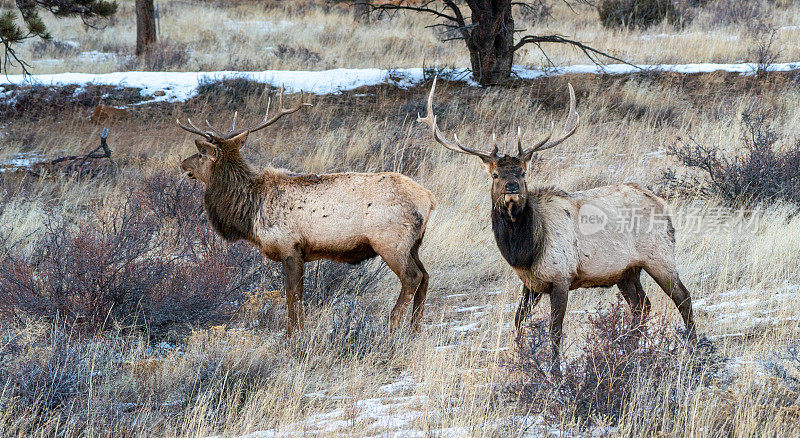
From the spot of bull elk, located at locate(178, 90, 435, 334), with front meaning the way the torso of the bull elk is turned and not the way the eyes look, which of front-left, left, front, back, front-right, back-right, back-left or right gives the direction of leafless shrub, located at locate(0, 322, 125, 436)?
front-left

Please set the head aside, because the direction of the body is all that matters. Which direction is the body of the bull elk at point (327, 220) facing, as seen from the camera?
to the viewer's left

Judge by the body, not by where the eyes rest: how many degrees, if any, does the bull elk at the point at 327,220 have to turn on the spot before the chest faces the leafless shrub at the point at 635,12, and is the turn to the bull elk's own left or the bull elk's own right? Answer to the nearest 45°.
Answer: approximately 135° to the bull elk's own right

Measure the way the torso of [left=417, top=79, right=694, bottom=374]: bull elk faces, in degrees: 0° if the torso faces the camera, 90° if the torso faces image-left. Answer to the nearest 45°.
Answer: approximately 45°

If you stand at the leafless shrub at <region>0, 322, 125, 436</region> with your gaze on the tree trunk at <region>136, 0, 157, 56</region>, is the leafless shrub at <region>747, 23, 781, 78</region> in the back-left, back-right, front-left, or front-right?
front-right

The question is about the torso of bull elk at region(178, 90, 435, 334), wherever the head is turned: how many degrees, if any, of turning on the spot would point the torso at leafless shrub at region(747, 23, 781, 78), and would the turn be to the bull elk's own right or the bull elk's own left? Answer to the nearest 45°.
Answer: approximately 135° to the bull elk's own right

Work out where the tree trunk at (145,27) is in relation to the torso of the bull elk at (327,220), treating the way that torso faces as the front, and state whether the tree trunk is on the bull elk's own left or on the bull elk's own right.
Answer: on the bull elk's own right

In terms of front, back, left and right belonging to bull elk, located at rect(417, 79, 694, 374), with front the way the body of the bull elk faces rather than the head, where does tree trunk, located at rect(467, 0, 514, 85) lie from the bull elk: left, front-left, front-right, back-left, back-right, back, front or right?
back-right

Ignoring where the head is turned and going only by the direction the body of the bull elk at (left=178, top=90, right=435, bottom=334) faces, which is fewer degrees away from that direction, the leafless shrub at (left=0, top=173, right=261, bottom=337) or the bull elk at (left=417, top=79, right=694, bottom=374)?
the leafless shrub

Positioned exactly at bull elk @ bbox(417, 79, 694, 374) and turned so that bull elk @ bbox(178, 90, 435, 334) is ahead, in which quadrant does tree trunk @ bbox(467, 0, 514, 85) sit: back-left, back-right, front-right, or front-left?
front-right

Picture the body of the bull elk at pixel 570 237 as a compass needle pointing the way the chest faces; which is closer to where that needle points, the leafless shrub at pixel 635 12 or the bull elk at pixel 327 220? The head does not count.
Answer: the bull elk

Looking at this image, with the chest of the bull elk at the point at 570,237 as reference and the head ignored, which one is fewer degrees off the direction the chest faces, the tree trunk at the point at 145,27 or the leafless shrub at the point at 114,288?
the leafless shrub

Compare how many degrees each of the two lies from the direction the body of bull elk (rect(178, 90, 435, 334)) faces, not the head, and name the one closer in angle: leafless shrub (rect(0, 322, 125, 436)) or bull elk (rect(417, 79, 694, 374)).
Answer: the leafless shrub

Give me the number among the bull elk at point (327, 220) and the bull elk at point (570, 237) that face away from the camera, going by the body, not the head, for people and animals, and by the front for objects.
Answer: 0

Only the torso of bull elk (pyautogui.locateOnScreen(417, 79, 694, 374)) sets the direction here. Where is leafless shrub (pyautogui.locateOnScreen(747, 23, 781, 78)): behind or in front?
behind

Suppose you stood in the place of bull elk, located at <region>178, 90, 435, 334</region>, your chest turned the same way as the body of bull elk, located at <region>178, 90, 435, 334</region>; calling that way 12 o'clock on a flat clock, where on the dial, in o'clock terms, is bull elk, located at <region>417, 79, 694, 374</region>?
bull elk, located at <region>417, 79, 694, 374</region> is roughly at 7 o'clock from bull elk, located at <region>178, 90, 435, 334</region>.

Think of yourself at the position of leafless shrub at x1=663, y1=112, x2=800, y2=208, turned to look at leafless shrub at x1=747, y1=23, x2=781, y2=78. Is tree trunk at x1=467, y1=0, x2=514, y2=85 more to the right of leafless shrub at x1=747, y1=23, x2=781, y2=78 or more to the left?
left

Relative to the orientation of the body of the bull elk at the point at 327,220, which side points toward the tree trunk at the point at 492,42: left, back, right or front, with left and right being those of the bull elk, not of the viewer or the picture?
right
